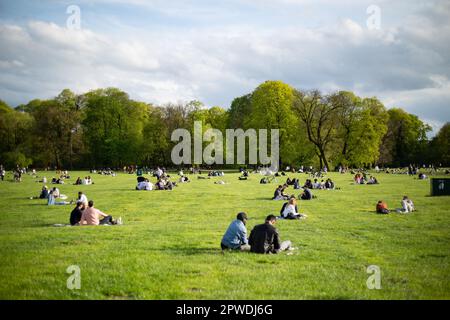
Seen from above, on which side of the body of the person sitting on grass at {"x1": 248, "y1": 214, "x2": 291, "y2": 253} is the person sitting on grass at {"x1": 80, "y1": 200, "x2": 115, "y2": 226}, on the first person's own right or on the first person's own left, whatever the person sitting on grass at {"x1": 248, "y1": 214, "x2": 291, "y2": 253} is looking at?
on the first person's own left

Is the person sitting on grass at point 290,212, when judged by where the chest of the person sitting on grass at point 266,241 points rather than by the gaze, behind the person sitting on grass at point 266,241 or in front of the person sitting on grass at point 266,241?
in front

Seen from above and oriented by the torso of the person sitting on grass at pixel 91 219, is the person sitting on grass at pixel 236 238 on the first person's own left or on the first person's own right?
on the first person's own right

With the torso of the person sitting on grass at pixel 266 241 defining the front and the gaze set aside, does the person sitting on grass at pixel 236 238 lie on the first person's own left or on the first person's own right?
on the first person's own left

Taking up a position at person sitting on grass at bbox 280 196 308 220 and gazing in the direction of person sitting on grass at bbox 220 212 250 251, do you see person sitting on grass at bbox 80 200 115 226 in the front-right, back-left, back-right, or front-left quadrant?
front-right

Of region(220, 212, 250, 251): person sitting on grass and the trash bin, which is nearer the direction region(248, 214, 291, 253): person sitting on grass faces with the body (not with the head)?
the trash bin

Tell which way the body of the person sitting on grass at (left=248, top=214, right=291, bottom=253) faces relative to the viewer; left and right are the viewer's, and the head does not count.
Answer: facing away from the viewer and to the right of the viewer

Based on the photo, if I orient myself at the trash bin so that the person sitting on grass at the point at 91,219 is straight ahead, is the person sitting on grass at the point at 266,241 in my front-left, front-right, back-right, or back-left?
front-left

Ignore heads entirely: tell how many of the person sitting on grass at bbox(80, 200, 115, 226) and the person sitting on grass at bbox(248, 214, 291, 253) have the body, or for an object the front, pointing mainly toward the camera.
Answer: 0

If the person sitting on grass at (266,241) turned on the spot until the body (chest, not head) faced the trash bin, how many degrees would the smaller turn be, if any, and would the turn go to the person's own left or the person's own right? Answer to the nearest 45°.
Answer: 0° — they already face it

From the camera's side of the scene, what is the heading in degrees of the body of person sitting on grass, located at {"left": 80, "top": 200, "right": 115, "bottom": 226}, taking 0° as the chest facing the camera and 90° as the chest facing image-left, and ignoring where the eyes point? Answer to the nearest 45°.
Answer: approximately 225°
